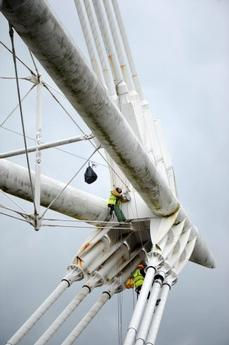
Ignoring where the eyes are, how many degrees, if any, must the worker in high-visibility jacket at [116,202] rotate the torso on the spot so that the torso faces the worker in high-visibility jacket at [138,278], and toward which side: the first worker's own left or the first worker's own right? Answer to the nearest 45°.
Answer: approximately 45° to the first worker's own left

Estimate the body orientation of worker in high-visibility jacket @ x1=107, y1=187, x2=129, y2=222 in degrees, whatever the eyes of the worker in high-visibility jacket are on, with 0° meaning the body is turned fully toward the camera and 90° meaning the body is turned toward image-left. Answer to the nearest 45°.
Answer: approximately 270°

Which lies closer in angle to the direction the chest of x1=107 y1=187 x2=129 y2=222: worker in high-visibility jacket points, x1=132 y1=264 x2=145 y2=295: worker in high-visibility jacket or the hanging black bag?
the worker in high-visibility jacket

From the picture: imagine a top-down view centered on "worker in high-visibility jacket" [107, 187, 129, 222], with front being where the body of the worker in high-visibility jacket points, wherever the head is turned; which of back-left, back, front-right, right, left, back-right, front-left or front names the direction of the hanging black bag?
back-right
